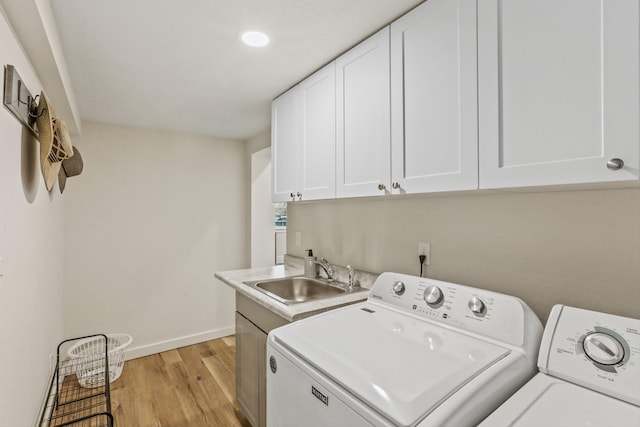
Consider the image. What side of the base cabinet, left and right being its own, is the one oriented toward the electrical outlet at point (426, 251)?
left

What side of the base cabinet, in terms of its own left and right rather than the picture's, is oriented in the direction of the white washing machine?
left

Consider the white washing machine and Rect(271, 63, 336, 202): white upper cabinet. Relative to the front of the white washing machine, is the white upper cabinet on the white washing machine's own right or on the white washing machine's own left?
on the white washing machine's own right

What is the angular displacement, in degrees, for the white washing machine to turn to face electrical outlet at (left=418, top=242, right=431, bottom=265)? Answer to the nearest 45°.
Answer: approximately 135° to its right

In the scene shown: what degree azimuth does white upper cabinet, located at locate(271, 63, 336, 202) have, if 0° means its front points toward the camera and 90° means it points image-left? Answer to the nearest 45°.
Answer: approximately 45°

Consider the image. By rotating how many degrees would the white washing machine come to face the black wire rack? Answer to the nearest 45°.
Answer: approximately 45° to its right

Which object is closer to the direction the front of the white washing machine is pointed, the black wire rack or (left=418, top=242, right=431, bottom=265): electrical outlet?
the black wire rack

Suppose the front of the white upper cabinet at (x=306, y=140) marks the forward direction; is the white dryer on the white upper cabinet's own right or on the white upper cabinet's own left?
on the white upper cabinet's own left

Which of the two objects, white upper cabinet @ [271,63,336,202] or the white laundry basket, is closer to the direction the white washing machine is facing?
the white laundry basket
